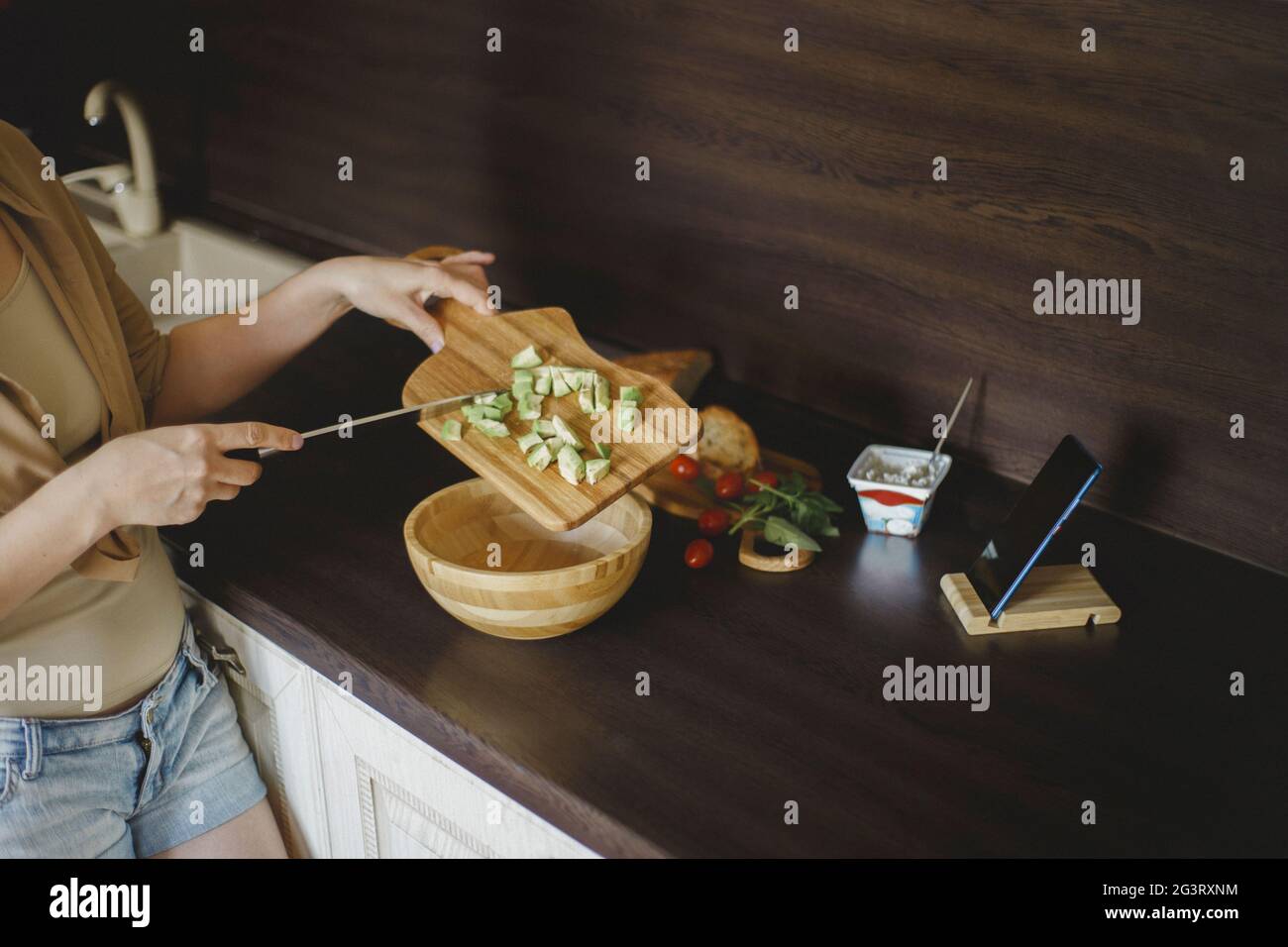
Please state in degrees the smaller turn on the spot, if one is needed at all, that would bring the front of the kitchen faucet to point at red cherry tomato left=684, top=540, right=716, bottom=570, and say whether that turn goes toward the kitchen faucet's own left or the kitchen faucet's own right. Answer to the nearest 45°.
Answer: approximately 45° to the kitchen faucet's own left

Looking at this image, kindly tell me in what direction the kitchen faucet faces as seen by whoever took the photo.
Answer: facing the viewer and to the left of the viewer

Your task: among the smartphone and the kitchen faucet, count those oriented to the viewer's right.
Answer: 0

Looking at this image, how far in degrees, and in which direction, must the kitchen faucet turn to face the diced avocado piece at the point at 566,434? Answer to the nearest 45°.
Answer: approximately 45° to its left
